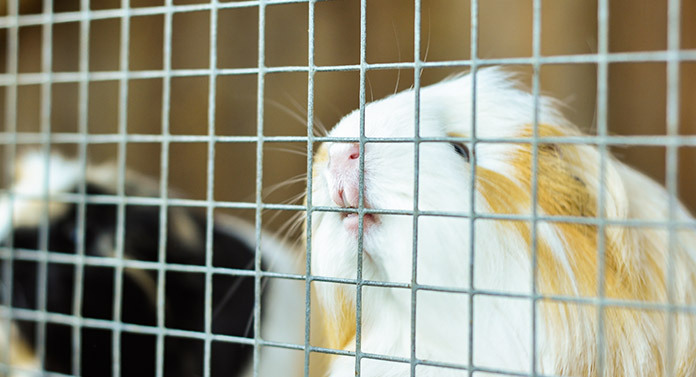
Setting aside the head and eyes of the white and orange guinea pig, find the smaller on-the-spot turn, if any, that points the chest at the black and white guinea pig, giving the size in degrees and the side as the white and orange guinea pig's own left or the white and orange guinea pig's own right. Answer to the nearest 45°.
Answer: approximately 90° to the white and orange guinea pig's own right

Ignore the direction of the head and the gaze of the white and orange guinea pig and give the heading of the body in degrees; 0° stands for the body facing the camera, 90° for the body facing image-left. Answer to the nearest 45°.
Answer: approximately 45°

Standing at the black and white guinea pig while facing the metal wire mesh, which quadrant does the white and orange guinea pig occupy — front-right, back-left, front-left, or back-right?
front-left
